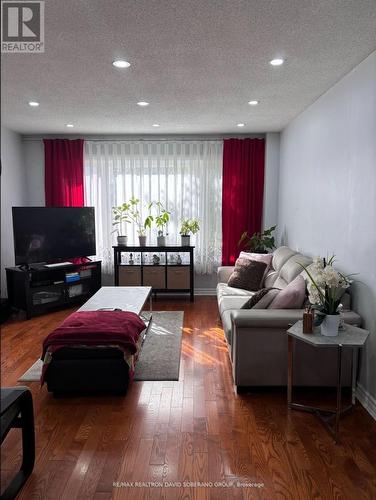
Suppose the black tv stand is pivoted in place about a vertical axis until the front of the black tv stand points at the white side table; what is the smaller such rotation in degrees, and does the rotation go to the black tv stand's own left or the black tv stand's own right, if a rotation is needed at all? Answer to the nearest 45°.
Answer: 0° — it already faces it

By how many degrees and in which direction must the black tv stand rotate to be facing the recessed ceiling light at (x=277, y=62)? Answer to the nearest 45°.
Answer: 0° — it already faces it

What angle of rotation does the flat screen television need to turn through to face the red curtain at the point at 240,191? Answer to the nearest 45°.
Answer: approximately 45° to its left

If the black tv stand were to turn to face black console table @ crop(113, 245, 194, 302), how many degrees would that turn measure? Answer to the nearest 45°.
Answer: approximately 45° to its left

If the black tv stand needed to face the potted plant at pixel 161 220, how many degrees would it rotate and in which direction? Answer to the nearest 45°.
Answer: approximately 45° to its left

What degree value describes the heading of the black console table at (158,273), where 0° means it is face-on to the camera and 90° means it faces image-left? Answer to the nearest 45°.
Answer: approximately 0°

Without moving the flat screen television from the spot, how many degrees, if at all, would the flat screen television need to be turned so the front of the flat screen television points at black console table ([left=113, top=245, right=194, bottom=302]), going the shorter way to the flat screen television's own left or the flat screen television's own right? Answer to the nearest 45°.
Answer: approximately 45° to the flat screen television's own left

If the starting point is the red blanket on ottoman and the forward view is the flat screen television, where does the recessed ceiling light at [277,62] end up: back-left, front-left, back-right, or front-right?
back-right

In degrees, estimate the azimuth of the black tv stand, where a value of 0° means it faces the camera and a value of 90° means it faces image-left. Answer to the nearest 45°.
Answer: approximately 315°

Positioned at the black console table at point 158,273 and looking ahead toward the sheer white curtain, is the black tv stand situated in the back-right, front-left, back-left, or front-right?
back-left
